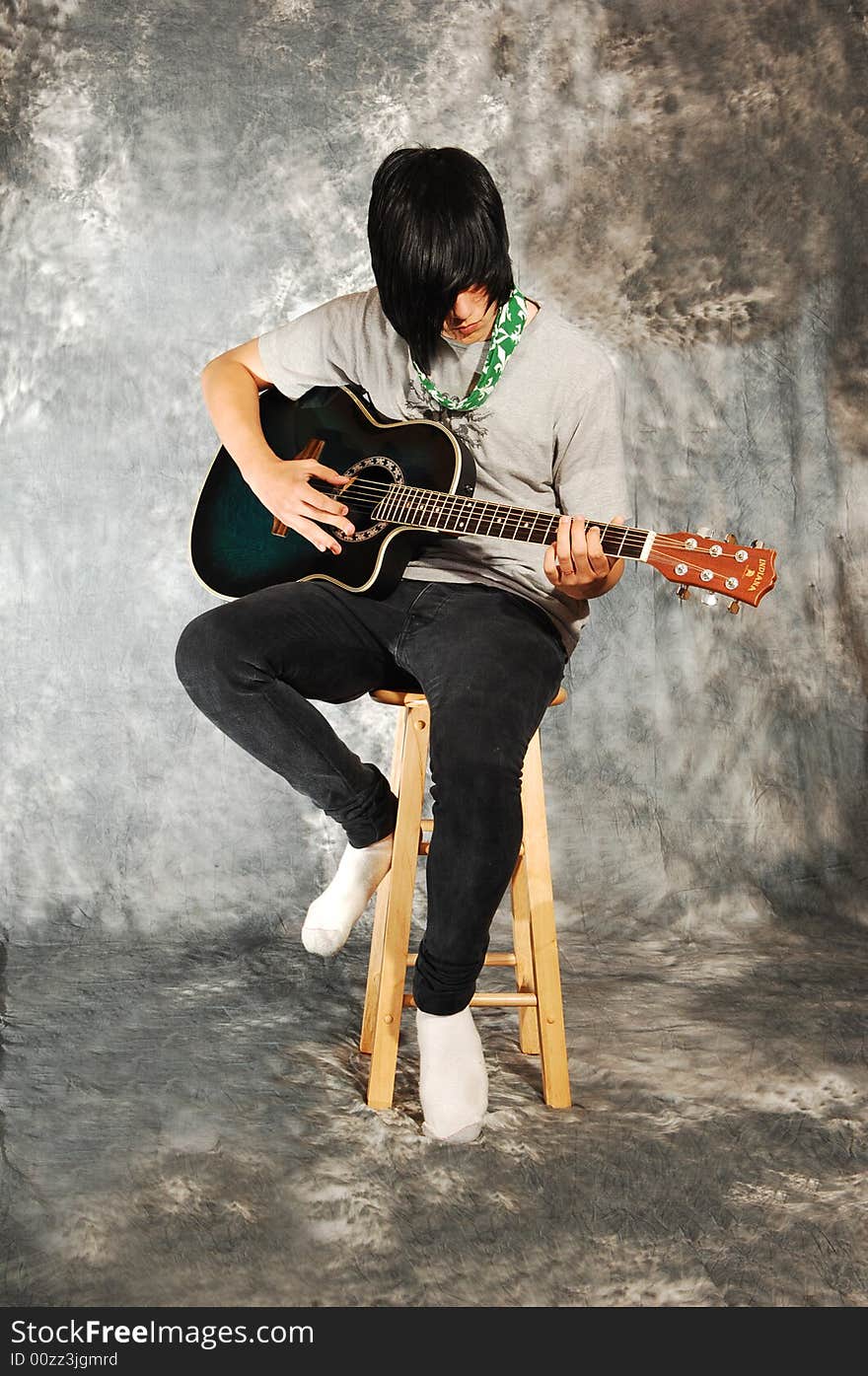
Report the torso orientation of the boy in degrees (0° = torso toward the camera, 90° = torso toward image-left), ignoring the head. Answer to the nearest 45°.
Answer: approximately 0°
